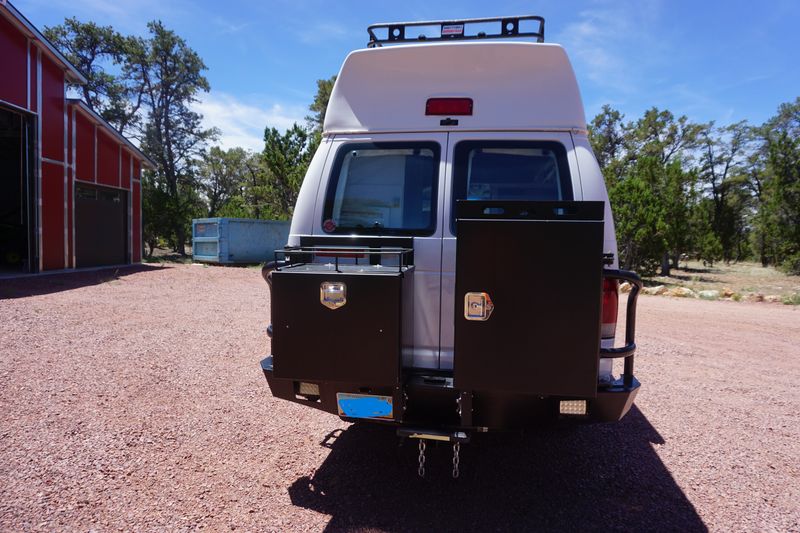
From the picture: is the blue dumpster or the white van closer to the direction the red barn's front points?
the white van

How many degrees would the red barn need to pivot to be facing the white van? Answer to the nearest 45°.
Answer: approximately 45° to its right

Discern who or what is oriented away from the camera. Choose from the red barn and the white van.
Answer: the white van

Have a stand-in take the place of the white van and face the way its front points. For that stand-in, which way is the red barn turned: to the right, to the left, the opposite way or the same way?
to the right

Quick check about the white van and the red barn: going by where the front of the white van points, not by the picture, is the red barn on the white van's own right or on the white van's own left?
on the white van's own left

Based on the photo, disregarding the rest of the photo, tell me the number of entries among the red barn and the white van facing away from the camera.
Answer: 1

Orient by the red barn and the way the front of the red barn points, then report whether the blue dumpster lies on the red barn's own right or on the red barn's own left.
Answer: on the red barn's own left

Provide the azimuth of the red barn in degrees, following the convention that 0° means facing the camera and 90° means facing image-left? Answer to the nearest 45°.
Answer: approximately 315°

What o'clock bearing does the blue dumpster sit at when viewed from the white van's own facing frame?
The blue dumpster is roughly at 11 o'clock from the white van.

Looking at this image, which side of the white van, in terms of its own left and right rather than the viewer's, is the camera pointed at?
back
